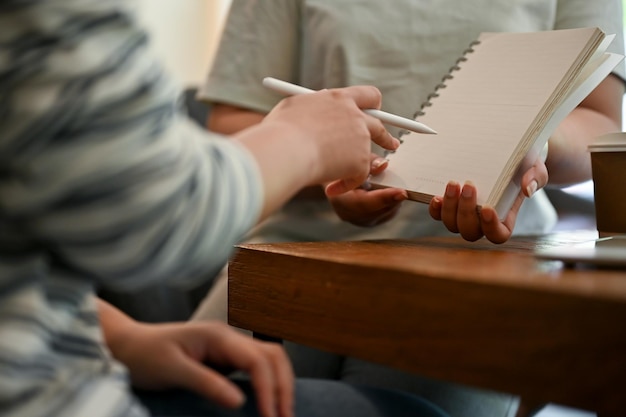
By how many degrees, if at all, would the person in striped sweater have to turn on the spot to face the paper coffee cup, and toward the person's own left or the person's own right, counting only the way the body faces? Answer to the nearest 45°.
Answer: approximately 45° to the person's own left

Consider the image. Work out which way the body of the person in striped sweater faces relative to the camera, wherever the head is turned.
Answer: to the viewer's right
